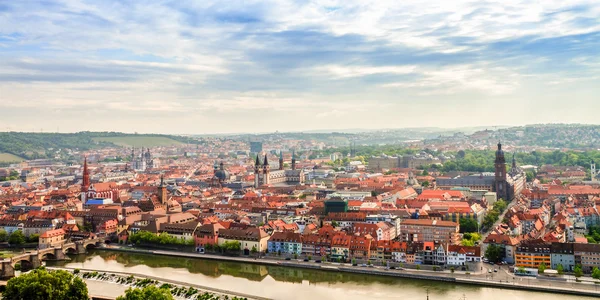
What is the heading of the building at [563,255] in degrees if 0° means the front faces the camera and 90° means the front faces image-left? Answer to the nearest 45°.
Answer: approximately 0°

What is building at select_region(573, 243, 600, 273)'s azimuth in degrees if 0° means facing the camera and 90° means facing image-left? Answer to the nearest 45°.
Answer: approximately 0°

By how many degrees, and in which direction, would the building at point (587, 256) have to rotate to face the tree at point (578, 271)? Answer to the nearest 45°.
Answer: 0° — it already faces it
